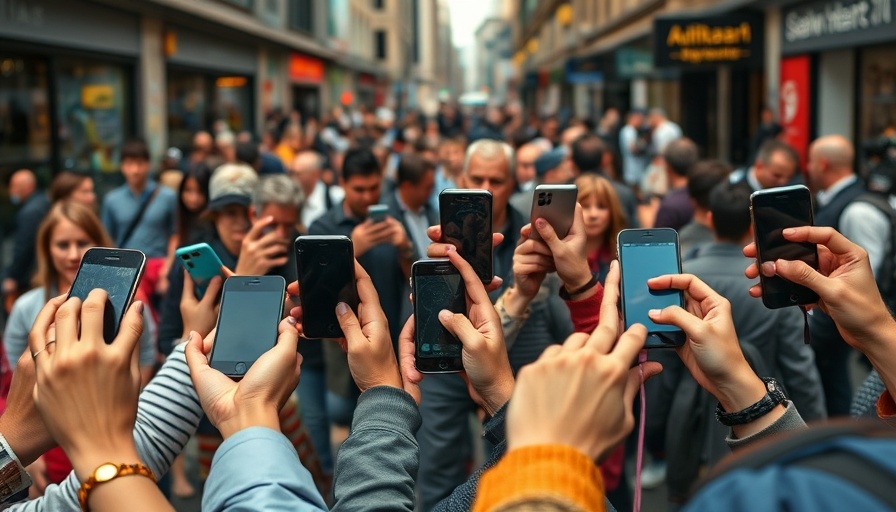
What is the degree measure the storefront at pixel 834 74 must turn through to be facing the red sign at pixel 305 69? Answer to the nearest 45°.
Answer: approximately 90° to its right

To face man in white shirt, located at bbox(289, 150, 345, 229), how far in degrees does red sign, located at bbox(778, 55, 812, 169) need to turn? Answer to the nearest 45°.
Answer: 0° — it already faces them

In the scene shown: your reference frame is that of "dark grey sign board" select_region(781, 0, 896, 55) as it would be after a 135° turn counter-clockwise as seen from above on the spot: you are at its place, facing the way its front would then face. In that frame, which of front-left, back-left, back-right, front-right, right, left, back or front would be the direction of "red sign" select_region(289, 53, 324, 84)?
back-left

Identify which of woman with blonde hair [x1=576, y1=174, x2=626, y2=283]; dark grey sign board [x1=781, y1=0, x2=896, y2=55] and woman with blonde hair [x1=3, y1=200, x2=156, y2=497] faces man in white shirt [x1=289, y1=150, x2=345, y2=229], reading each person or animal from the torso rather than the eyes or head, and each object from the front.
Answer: the dark grey sign board

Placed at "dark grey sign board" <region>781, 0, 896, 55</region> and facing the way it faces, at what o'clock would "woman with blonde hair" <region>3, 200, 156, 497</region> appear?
The woman with blonde hair is roughly at 11 o'clock from the dark grey sign board.

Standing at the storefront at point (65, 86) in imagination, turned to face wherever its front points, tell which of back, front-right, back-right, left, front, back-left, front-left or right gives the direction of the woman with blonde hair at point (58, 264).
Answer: front-right

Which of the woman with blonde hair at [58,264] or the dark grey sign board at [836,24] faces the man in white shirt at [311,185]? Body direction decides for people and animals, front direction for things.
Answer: the dark grey sign board

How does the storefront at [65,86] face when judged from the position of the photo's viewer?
facing the viewer and to the right of the viewer

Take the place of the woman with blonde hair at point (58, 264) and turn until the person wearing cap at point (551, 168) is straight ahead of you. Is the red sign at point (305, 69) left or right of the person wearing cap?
left

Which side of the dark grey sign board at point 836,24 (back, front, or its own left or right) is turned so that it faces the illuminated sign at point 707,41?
right

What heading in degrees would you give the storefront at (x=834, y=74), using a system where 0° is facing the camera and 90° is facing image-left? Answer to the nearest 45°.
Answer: approximately 45°

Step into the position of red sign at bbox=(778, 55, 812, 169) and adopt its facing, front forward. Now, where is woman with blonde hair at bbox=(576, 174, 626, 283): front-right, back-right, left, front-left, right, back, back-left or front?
front-left

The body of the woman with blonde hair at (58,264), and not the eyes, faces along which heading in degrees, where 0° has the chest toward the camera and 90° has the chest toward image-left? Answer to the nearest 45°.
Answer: approximately 0°
